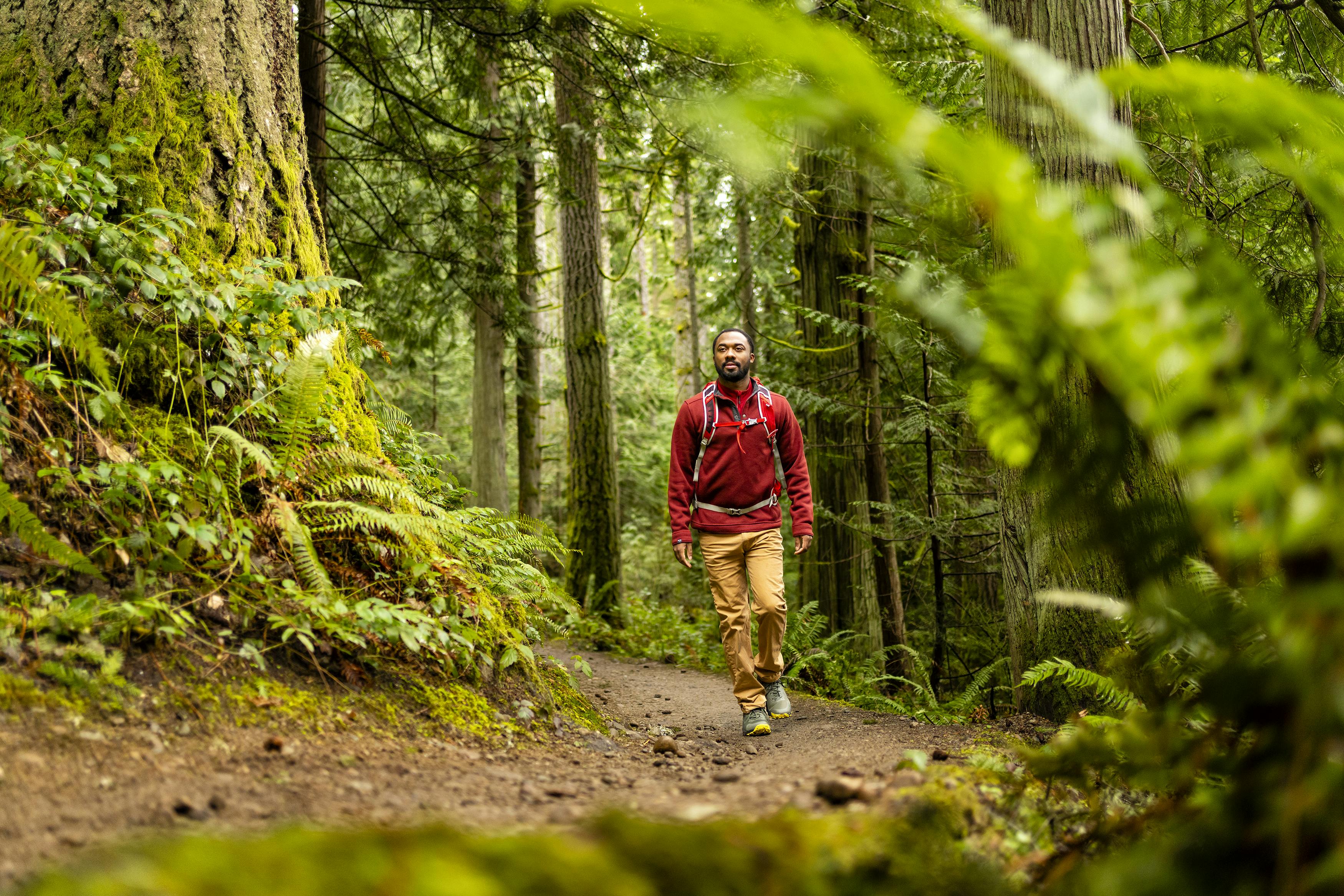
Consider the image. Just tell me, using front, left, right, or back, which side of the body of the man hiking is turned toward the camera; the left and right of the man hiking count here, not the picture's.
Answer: front

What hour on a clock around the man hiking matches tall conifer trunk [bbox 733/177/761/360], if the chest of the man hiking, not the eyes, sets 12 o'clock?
The tall conifer trunk is roughly at 6 o'clock from the man hiking.

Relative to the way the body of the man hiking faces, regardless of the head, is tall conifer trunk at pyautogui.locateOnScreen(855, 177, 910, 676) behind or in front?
behind

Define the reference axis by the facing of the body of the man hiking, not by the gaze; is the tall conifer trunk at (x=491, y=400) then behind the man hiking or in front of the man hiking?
behind

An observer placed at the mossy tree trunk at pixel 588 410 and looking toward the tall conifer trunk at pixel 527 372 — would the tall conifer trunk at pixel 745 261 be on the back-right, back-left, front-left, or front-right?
front-right

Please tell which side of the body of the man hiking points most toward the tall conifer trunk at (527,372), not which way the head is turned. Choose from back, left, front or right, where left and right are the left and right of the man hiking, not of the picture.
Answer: back

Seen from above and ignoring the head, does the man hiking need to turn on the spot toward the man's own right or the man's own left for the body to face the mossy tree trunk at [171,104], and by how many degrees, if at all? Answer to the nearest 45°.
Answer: approximately 45° to the man's own right

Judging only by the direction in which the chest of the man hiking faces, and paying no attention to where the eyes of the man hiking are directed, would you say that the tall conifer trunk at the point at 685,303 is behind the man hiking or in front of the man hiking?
behind

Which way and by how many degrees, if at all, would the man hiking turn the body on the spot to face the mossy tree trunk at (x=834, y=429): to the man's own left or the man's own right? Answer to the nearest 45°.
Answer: approximately 180°
